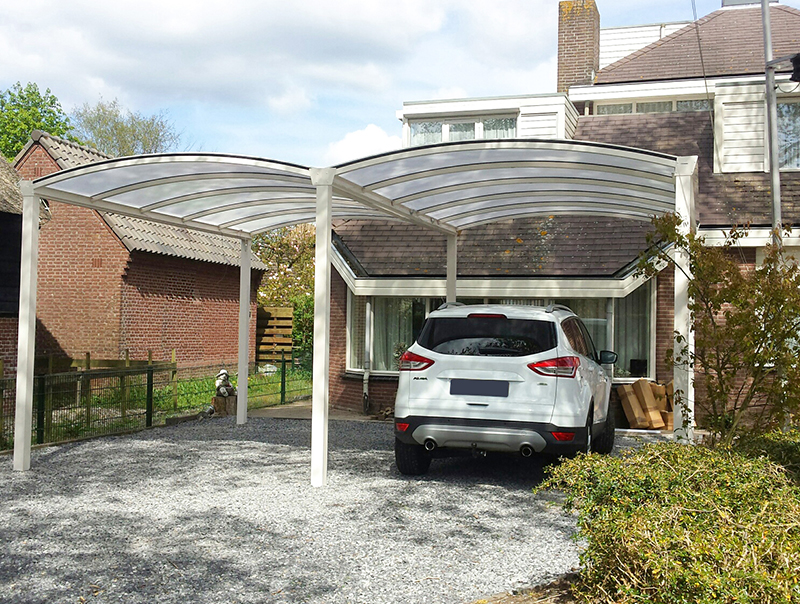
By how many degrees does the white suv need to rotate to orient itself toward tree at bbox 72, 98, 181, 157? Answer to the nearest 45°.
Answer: approximately 45° to its left

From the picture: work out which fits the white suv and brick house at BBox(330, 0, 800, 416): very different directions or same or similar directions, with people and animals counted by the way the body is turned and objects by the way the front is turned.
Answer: very different directions

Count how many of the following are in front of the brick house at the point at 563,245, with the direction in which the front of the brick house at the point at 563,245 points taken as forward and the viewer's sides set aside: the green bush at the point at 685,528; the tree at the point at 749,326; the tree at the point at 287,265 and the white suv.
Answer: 3

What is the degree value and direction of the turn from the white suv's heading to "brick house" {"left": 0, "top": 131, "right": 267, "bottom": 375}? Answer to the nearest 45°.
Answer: approximately 45° to its left

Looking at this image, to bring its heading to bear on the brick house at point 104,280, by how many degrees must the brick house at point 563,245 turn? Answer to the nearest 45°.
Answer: approximately 90° to its right

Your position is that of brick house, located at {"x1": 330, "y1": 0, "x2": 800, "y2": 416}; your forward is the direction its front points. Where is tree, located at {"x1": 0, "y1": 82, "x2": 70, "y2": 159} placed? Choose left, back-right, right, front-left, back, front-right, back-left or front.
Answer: back-right

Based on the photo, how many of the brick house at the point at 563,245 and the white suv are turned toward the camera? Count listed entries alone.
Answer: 1

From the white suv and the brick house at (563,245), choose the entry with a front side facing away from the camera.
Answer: the white suv

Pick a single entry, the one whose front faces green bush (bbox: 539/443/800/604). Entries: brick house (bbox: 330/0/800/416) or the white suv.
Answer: the brick house

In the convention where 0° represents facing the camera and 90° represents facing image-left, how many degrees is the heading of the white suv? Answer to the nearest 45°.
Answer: approximately 180°

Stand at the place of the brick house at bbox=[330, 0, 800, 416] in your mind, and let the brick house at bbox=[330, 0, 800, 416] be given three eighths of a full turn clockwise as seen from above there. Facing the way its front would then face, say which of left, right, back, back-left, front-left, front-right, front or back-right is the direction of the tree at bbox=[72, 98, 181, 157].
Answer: front

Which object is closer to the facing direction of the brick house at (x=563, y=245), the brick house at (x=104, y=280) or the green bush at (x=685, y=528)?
the green bush

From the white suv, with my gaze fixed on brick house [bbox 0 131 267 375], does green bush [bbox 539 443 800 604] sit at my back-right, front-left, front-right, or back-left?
back-left

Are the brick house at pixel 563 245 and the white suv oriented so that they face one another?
yes

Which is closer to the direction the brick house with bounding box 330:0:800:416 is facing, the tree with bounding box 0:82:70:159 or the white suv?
the white suv
